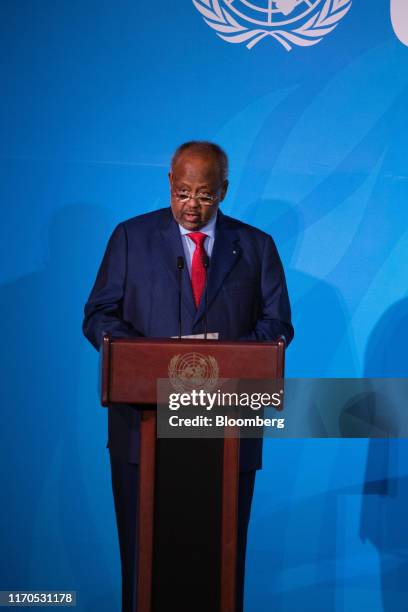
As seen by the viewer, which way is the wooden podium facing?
toward the camera

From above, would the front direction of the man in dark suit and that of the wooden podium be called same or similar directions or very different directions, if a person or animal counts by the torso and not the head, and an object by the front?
same or similar directions

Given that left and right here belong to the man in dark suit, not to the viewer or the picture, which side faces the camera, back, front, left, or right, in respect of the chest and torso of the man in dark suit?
front

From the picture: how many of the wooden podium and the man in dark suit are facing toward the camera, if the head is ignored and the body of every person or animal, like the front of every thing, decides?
2
